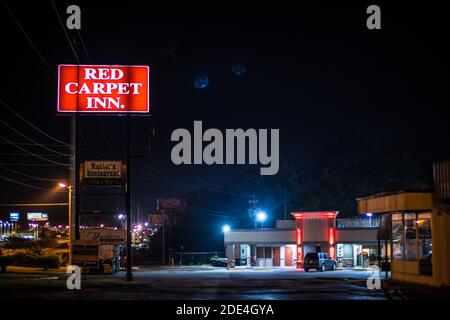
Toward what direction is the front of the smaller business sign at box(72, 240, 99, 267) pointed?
toward the camera

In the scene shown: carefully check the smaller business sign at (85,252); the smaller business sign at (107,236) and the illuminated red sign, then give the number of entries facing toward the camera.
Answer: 3

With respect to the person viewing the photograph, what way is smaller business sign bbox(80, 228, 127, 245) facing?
facing the viewer

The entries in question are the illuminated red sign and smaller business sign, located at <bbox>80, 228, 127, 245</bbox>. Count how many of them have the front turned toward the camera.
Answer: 2

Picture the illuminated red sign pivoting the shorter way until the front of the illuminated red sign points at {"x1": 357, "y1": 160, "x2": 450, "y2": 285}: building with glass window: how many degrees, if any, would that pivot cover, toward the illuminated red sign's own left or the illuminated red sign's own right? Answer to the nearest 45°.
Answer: approximately 45° to the illuminated red sign's own left

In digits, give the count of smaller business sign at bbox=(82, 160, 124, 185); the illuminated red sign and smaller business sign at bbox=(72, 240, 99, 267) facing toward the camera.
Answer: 3

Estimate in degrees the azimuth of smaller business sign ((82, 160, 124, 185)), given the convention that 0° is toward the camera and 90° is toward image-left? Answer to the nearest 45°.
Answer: approximately 0°
